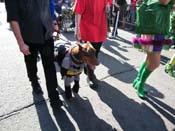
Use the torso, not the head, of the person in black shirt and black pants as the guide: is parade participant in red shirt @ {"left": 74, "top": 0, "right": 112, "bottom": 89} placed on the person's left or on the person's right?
on the person's left

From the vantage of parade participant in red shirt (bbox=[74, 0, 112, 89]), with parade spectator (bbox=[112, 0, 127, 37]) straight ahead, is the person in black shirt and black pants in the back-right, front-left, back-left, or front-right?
back-left
